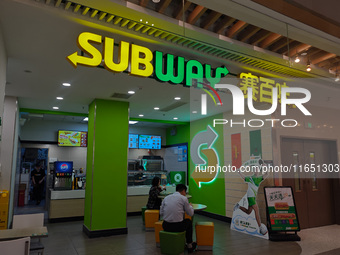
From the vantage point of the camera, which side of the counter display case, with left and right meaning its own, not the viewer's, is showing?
front

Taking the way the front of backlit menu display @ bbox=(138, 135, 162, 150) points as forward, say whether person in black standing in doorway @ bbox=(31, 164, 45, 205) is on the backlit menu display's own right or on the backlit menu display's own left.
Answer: on the backlit menu display's own right

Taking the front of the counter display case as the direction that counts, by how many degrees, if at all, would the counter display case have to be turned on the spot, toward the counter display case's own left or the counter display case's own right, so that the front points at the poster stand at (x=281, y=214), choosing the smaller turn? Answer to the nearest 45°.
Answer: approximately 45° to the counter display case's own left

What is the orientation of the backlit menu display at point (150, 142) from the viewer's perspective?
toward the camera

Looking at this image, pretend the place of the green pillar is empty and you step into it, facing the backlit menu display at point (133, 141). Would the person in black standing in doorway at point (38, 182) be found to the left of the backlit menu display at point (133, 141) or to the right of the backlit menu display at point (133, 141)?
left

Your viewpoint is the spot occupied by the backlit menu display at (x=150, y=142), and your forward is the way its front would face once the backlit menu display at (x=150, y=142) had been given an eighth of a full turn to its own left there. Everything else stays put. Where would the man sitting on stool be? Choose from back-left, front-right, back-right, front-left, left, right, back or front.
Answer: front-right

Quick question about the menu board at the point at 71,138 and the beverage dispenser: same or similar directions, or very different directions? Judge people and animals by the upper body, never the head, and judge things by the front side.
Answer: same or similar directions

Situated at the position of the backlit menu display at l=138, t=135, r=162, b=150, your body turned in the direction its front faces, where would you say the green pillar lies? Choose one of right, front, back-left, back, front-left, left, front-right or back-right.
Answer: front

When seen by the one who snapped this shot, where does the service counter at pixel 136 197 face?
facing the viewer

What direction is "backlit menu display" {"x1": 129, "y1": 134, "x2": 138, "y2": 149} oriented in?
toward the camera

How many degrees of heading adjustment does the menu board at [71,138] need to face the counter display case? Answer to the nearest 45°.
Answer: approximately 45° to its left
